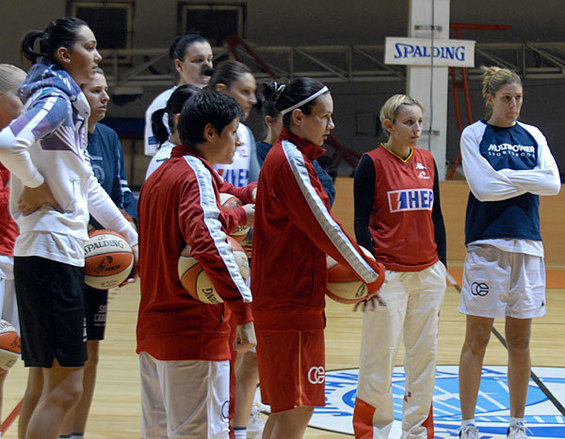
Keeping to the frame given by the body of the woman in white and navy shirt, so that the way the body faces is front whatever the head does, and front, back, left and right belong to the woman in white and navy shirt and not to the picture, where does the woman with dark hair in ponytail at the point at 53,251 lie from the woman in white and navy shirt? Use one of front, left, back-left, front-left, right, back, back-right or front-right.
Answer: front-right

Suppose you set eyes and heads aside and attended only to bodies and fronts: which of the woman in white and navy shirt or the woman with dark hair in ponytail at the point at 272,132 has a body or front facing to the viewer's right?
the woman with dark hair in ponytail

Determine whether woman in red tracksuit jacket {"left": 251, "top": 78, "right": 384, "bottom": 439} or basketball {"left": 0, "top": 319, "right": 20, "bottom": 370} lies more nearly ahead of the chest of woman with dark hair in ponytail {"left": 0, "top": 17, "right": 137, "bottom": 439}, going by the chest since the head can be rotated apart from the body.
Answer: the woman in red tracksuit jacket

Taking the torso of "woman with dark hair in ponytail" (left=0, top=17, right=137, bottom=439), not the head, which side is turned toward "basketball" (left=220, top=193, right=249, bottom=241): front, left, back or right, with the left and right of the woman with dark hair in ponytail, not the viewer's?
front

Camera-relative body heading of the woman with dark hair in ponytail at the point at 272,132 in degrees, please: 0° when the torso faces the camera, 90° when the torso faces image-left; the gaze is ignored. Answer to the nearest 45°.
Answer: approximately 270°

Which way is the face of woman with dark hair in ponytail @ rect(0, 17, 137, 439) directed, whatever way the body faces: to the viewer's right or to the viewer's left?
to the viewer's right

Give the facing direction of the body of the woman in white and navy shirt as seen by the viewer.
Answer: toward the camera

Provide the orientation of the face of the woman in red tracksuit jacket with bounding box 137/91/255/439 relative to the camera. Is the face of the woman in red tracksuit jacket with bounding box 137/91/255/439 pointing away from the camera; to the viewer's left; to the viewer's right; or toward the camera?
to the viewer's right

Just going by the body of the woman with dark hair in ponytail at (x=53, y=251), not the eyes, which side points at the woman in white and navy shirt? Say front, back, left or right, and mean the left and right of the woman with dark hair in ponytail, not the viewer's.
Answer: front

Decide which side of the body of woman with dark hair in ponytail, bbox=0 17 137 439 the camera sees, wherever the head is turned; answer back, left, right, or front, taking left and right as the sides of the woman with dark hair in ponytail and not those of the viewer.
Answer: right

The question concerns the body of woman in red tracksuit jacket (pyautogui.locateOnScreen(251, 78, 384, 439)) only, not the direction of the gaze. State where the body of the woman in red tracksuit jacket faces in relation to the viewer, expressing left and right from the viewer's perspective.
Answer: facing to the right of the viewer

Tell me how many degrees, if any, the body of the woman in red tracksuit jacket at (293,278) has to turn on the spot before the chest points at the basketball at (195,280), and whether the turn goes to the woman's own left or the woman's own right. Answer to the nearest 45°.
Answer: approximately 135° to the woman's own right

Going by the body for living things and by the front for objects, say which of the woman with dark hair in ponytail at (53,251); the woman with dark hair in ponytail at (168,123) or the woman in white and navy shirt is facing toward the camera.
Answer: the woman in white and navy shirt

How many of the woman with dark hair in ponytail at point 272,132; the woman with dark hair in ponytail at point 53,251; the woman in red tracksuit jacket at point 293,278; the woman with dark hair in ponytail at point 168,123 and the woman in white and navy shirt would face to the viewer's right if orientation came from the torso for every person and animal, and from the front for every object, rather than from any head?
4
